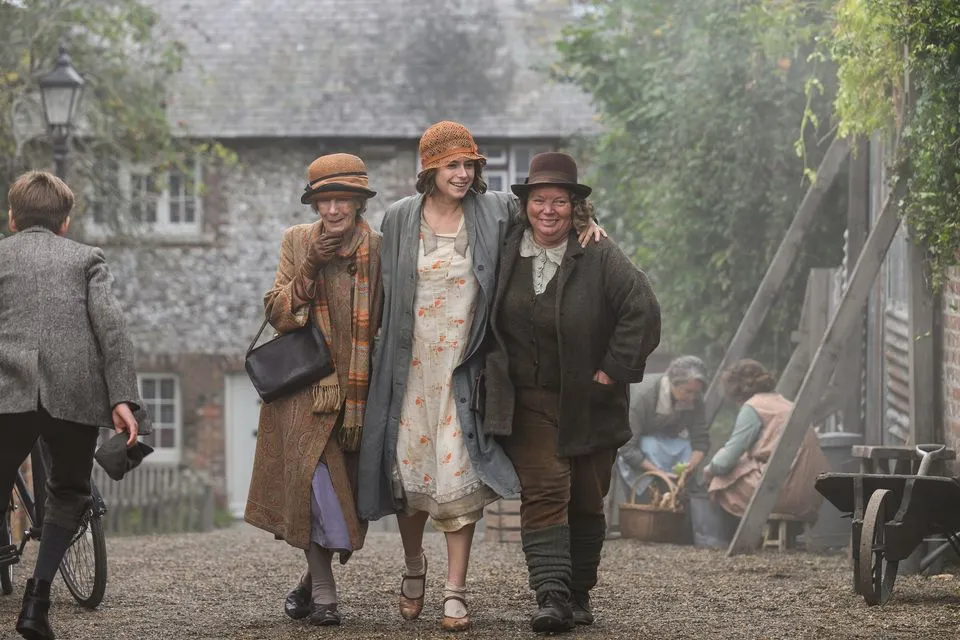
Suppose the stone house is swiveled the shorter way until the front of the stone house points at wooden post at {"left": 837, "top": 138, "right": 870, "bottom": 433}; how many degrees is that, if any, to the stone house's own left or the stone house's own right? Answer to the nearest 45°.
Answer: approximately 45° to the stone house's own left

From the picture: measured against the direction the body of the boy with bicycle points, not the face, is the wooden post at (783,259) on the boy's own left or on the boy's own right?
on the boy's own right

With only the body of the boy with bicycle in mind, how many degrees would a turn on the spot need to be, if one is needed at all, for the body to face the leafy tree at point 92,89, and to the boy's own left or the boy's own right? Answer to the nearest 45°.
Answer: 0° — they already face it

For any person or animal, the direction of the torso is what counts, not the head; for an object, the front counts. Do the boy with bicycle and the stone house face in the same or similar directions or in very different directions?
very different directions

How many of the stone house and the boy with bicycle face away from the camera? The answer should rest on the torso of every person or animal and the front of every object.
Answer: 1

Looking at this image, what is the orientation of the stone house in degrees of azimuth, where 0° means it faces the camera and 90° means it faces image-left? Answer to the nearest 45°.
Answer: approximately 0°

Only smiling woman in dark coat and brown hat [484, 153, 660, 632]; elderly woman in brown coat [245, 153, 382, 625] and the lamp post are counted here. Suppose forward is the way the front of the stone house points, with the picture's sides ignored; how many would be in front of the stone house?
3

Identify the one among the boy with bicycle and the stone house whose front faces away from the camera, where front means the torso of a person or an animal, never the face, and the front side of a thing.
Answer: the boy with bicycle

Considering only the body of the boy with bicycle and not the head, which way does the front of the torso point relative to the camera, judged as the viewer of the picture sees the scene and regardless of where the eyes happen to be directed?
away from the camera

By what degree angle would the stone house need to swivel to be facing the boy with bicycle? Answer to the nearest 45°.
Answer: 0° — it already faces them

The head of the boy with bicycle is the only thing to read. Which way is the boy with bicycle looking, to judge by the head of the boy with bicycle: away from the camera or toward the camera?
away from the camera

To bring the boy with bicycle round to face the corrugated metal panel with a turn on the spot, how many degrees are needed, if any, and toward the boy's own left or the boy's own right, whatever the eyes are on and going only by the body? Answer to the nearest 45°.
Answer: approximately 45° to the boy's own right
